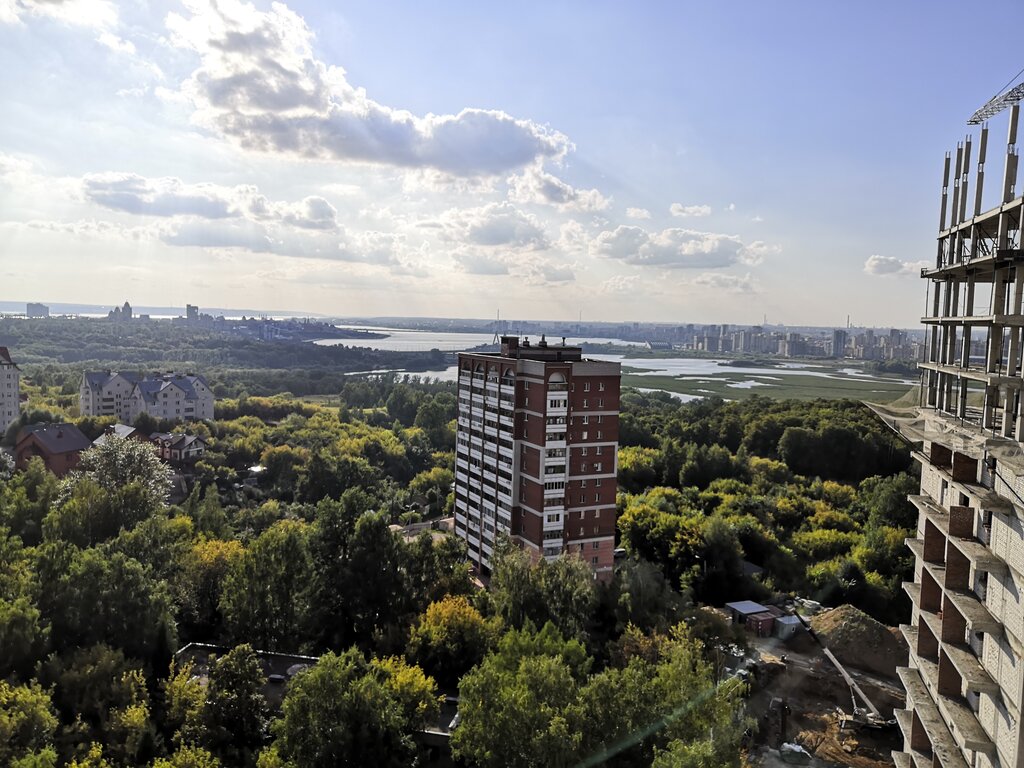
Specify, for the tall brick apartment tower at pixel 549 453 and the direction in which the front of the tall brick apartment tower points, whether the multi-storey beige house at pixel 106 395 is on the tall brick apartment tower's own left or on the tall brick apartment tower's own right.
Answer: on the tall brick apartment tower's own right

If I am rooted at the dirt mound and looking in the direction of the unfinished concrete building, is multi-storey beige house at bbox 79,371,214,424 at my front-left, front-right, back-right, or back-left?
back-right

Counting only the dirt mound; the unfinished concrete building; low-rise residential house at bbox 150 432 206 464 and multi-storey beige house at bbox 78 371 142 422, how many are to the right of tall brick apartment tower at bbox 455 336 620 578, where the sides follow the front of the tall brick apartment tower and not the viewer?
2

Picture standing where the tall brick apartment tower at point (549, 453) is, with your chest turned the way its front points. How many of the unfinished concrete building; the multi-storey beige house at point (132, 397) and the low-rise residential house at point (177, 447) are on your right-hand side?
2

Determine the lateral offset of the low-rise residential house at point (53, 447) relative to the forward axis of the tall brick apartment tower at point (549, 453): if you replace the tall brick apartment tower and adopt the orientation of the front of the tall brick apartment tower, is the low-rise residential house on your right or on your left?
on your right
